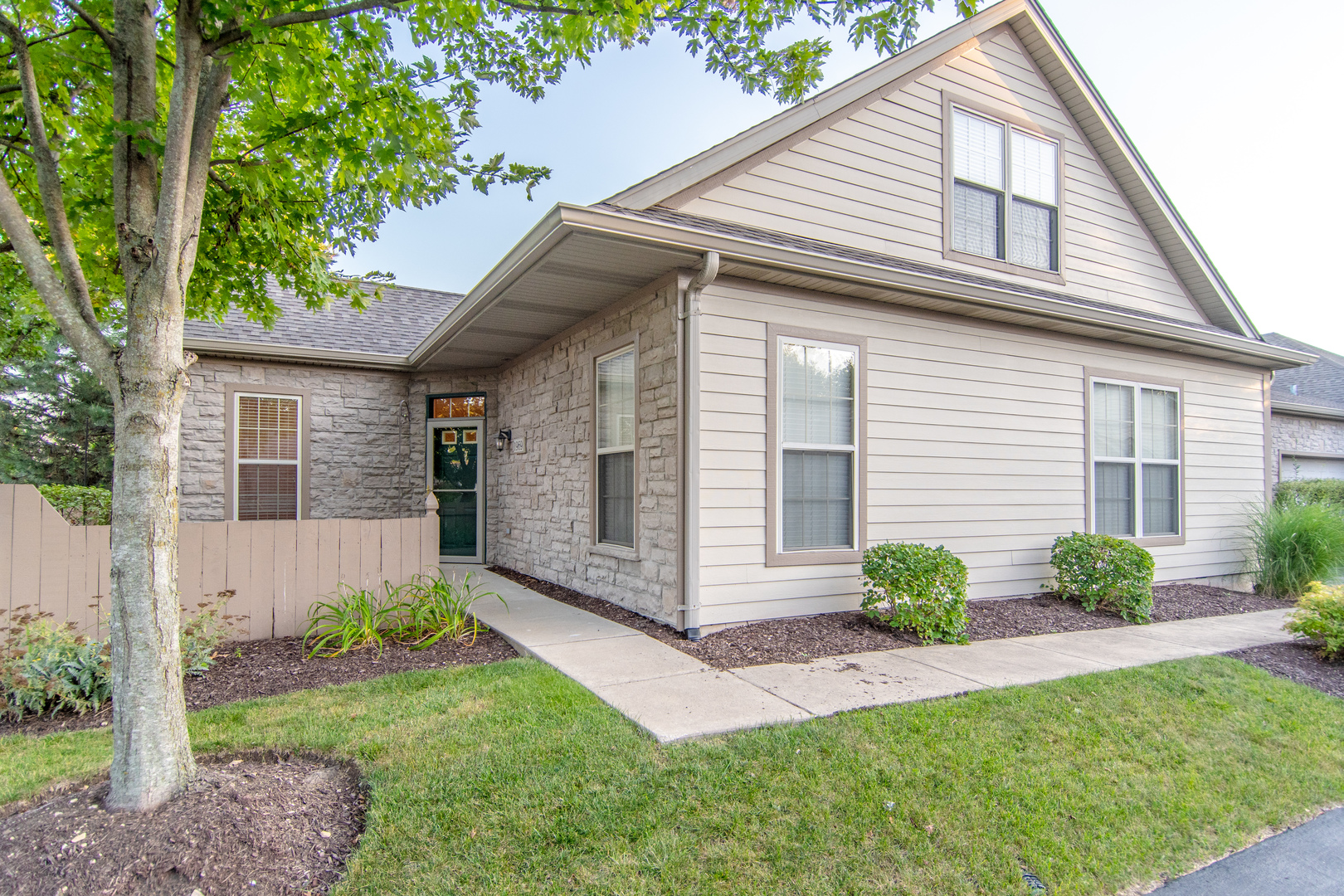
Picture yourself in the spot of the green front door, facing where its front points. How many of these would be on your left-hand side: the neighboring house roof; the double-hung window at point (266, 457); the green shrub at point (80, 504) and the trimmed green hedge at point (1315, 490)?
2

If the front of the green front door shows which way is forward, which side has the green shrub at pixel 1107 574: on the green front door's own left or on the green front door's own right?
on the green front door's own left

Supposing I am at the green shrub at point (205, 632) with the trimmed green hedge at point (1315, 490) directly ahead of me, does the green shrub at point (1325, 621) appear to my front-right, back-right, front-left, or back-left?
front-right

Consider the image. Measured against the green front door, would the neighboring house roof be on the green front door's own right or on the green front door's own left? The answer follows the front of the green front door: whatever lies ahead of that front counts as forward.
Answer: on the green front door's own left

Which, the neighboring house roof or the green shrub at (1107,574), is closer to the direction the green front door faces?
the green shrub

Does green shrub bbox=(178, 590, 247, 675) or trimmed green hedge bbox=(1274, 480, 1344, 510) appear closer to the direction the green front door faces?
the green shrub

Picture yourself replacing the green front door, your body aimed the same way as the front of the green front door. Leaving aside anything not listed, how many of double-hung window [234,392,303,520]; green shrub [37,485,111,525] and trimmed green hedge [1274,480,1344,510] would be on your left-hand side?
1

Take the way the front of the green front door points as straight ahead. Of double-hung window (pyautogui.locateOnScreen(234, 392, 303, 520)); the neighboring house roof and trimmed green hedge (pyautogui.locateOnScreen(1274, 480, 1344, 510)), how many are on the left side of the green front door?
2

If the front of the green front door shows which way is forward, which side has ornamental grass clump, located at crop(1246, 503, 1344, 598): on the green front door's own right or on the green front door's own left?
on the green front door's own left

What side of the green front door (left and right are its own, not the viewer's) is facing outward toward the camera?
front

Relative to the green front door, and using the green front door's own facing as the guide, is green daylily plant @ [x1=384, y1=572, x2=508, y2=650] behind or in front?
in front

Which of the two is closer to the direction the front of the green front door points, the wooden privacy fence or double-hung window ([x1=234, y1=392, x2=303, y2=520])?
the wooden privacy fence

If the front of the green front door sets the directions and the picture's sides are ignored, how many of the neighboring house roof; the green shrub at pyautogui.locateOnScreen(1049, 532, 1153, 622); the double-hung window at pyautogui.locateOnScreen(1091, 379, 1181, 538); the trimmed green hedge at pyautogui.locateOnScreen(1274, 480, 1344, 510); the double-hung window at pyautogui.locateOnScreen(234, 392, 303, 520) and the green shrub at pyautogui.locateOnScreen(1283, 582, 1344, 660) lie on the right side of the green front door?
1

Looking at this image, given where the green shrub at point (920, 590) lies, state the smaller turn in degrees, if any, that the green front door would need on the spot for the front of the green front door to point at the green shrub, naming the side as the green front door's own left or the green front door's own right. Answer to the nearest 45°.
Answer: approximately 45° to the green front door's own left

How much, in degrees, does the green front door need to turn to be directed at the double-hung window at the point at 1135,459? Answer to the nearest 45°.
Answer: approximately 45° to its left
